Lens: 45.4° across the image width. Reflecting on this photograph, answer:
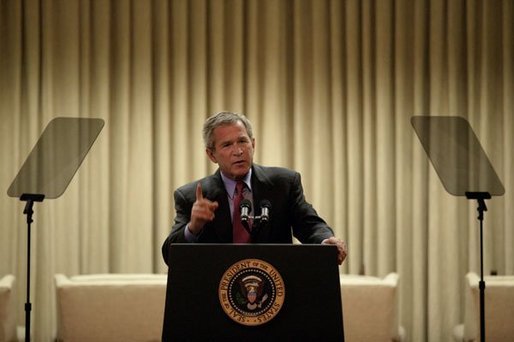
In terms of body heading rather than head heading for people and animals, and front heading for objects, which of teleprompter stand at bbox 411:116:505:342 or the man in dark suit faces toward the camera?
the man in dark suit

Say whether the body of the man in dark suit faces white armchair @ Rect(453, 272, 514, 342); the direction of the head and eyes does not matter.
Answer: no

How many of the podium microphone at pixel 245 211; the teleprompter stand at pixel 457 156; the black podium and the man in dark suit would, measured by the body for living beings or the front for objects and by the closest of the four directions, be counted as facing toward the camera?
2

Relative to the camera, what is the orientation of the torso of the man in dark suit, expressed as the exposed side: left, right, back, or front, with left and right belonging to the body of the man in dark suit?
front

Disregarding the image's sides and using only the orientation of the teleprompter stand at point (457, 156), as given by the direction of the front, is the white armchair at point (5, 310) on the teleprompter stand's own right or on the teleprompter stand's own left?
on the teleprompter stand's own left

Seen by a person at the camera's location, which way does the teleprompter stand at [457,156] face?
facing away from the viewer and to the left of the viewer

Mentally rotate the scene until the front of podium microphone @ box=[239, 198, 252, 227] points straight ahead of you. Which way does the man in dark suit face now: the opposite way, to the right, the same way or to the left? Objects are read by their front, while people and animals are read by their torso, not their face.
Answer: the opposite way

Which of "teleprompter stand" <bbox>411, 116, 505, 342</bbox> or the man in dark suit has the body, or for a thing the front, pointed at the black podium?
the man in dark suit

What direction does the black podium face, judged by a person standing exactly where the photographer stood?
facing the viewer

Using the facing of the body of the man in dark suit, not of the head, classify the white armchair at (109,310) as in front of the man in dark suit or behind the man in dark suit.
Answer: behind

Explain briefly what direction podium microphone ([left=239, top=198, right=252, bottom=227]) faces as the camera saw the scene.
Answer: facing away from the viewer

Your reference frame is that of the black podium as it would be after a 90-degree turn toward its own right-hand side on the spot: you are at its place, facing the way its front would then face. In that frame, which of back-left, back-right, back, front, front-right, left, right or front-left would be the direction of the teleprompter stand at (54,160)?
front-right

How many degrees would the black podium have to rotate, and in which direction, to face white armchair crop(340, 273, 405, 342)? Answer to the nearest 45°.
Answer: approximately 180°
